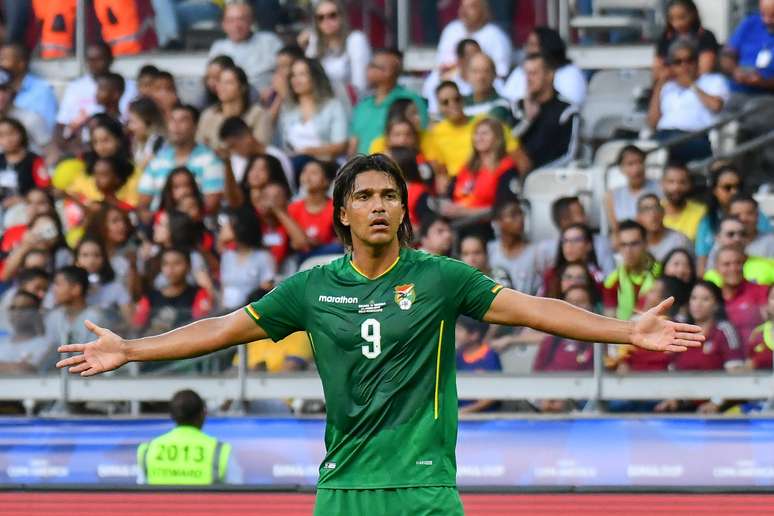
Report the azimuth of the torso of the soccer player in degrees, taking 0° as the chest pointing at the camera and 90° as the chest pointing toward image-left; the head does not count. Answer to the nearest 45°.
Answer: approximately 0°

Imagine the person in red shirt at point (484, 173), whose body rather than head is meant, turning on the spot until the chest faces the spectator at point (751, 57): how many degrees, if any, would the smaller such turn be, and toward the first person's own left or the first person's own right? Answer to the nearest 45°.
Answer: approximately 135° to the first person's own left

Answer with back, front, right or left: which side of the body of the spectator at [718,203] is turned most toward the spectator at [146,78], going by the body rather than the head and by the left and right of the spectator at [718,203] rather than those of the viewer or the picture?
right

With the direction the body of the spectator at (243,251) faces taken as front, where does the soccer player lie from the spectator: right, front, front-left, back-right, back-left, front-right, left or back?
front-left

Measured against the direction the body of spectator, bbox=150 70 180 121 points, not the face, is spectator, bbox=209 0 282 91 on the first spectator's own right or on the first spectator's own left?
on the first spectator's own left

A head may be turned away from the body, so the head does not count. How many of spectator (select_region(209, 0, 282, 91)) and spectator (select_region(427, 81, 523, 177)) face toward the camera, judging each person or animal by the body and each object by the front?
2
